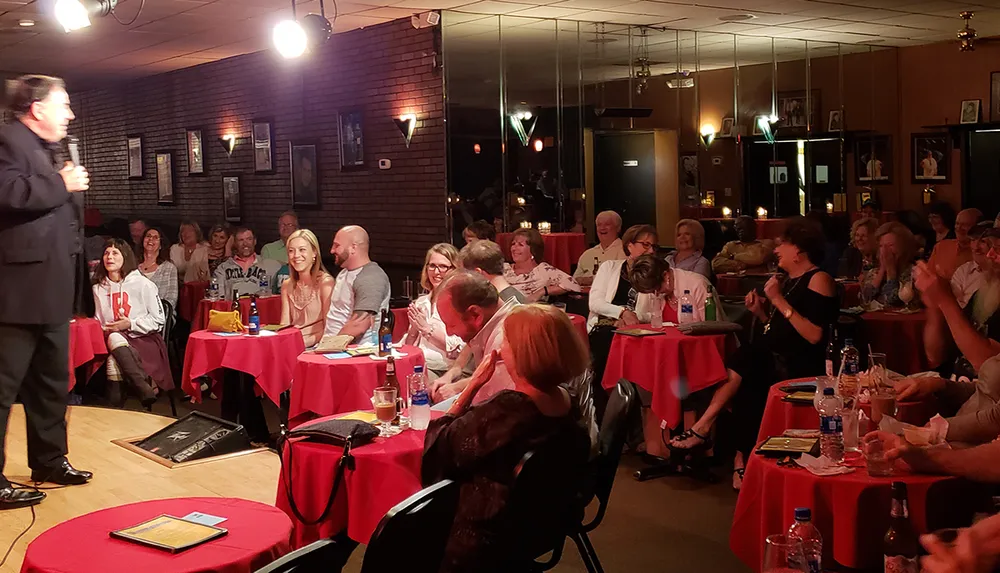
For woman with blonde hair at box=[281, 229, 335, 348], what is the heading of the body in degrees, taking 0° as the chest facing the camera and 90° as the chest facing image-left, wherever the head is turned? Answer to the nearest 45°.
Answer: approximately 45°

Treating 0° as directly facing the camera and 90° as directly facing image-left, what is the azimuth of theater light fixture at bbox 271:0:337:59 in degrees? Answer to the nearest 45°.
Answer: approximately 45°

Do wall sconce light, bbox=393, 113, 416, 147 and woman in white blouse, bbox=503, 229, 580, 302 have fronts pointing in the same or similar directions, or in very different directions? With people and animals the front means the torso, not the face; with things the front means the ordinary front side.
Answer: same or similar directions

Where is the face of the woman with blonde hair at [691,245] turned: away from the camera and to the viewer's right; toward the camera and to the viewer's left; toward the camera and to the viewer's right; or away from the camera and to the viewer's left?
toward the camera and to the viewer's left

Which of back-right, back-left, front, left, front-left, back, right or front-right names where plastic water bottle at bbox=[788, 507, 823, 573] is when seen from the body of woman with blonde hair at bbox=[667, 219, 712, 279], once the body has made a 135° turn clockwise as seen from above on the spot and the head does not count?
back

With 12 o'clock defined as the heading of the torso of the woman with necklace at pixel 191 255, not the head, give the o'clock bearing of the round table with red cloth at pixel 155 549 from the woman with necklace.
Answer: The round table with red cloth is roughly at 12 o'clock from the woman with necklace.

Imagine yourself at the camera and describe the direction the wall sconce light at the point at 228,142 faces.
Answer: facing the viewer and to the left of the viewer

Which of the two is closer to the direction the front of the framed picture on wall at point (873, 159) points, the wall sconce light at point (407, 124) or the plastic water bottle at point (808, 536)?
the plastic water bottle

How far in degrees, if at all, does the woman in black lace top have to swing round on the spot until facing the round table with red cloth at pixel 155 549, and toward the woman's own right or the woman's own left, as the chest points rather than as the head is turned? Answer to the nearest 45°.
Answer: approximately 90° to the woman's own left

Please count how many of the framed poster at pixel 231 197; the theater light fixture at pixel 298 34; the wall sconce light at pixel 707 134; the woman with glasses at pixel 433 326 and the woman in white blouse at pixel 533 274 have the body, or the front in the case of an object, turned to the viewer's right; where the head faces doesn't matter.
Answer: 0

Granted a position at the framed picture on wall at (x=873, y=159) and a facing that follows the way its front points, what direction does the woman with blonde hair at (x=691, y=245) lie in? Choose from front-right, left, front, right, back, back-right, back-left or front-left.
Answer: front

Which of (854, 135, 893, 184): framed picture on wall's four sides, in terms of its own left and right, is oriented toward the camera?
front

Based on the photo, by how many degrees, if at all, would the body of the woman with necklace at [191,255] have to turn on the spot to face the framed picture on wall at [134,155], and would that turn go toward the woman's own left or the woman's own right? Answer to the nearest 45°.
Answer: approximately 180°

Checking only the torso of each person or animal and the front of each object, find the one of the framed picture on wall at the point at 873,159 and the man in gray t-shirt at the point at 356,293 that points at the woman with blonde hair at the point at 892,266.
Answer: the framed picture on wall

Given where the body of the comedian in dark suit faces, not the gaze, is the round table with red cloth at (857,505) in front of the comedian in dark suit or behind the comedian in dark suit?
in front

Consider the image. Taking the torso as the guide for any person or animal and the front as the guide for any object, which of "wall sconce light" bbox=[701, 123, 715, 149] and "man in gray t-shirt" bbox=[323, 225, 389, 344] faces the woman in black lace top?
the wall sconce light

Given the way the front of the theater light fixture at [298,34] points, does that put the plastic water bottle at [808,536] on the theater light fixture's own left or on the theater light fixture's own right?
on the theater light fixture's own left

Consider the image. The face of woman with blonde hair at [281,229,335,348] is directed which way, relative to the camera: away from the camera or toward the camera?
toward the camera

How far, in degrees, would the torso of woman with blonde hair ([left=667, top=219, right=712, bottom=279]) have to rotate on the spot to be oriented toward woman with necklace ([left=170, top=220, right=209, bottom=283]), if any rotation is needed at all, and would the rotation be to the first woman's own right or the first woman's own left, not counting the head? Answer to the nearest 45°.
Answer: approximately 90° to the first woman's own right

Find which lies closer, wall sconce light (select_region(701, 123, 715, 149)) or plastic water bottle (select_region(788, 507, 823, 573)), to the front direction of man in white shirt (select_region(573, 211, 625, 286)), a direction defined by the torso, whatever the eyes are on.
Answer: the plastic water bottle
